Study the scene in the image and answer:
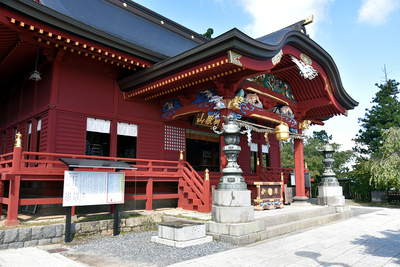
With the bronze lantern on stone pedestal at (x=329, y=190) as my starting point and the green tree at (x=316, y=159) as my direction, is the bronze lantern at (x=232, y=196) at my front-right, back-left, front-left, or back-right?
back-left

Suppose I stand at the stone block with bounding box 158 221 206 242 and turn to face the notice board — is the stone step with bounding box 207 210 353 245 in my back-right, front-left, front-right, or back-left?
back-right

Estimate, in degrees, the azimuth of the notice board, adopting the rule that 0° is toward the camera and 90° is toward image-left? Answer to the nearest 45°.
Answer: approximately 315°

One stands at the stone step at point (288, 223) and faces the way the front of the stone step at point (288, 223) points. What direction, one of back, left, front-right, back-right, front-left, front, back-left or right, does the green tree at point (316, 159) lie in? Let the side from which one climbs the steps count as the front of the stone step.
back-left

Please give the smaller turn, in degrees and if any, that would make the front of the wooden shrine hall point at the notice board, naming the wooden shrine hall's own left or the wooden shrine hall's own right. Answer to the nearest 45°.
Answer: approximately 45° to the wooden shrine hall's own right
